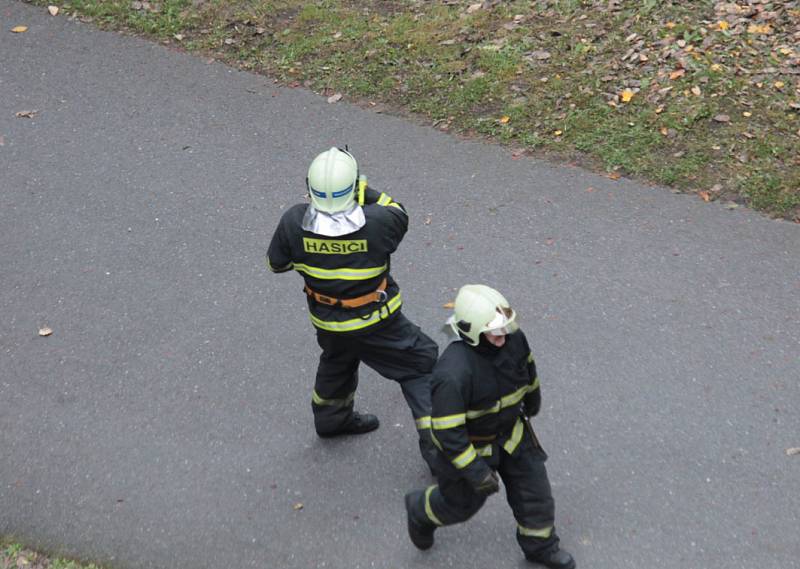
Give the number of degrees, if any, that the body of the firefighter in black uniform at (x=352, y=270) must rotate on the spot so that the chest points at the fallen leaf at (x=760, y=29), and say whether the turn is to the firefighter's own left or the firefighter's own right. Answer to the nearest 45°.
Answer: approximately 45° to the firefighter's own right

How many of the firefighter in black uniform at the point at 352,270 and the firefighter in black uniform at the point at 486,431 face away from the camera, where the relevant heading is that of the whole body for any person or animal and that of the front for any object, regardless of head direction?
1

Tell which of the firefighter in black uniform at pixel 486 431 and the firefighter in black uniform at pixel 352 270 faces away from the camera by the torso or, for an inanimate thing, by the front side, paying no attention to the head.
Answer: the firefighter in black uniform at pixel 352 270

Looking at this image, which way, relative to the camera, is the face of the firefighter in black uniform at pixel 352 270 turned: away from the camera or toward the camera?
away from the camera

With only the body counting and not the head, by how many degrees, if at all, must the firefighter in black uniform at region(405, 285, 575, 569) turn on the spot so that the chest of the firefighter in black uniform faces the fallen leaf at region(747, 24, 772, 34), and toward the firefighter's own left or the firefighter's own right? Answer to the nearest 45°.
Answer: approximately 135° to the firefighter's own left

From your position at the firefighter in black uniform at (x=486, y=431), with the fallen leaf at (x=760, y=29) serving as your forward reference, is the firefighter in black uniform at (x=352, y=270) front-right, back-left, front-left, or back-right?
front-left

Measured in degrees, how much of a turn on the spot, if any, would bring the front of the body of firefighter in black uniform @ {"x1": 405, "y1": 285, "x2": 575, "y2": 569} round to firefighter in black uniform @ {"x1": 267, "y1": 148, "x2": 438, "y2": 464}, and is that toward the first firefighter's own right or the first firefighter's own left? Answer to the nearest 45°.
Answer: approximately 180°

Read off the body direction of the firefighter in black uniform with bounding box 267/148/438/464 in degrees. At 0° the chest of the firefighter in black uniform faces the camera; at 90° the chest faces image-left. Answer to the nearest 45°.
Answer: approximately 180°

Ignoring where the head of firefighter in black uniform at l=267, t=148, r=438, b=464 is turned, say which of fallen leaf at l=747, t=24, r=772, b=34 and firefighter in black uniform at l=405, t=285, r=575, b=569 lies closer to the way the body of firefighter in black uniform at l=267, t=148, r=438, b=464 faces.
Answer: the fallen leaf
